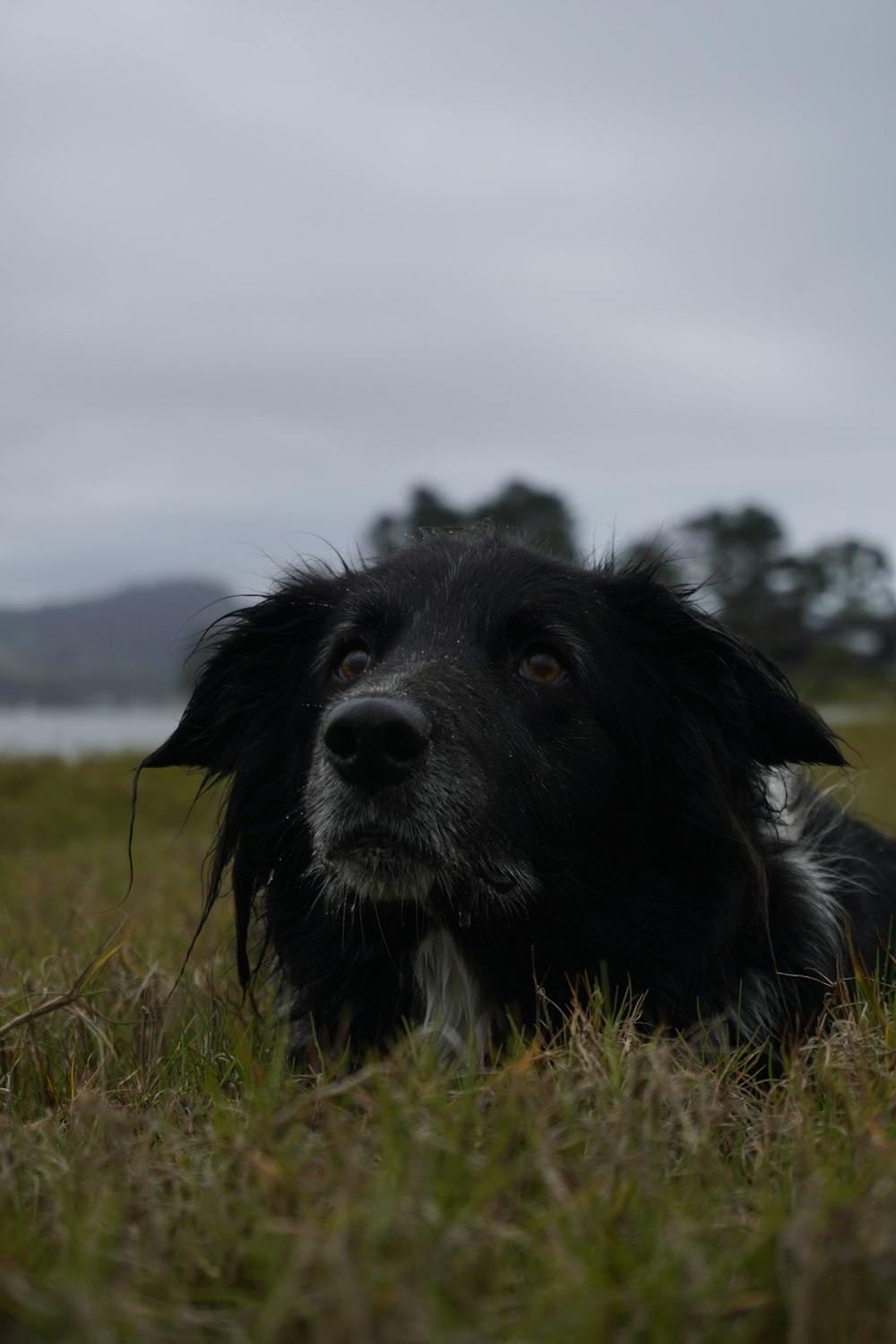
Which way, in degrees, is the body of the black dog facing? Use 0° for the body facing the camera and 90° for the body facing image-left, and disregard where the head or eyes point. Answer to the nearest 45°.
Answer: approximately 45°
